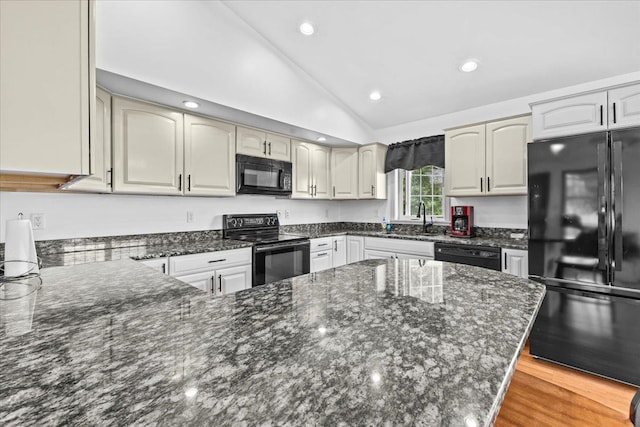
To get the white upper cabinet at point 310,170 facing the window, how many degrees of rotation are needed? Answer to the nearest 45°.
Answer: approximately 45° to its left

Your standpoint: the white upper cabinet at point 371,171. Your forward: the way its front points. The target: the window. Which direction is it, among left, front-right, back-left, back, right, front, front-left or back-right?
back-left

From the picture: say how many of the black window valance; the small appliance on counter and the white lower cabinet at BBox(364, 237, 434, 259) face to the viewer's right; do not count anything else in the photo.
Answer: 0

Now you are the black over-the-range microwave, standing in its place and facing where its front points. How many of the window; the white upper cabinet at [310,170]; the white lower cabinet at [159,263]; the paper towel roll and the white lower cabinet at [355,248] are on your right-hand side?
2

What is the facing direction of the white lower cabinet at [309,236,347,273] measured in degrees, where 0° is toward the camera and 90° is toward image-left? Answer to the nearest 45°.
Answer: approximately 315°

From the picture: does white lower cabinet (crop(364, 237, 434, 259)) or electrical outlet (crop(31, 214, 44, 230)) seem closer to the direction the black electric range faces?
the white lower cabinet

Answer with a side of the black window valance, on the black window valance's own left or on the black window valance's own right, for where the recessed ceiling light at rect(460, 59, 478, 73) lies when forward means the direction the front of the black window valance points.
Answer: on the black window valance's own left
